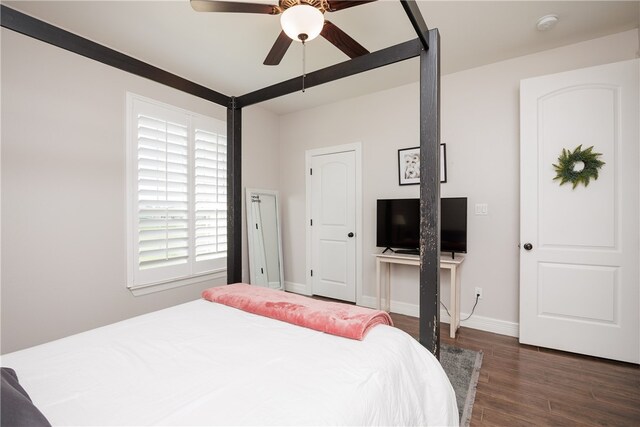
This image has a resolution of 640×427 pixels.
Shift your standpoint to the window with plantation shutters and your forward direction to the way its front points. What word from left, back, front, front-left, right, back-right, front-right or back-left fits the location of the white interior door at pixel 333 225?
front-left

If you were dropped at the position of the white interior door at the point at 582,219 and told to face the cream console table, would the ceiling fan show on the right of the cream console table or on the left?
left

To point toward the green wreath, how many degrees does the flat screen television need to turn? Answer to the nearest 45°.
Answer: approximately 90° to its left

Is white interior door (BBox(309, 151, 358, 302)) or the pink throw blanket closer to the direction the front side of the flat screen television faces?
the pink throw blanket

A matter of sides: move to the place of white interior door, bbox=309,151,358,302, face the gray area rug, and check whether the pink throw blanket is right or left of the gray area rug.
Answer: right

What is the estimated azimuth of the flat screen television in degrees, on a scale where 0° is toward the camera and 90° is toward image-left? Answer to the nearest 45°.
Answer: approximately 0°

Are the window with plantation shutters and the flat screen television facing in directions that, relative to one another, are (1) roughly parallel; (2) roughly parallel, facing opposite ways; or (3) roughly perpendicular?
roughly perpendicular
